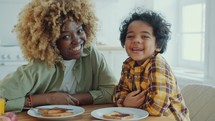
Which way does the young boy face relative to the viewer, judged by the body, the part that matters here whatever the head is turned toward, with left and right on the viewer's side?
facing the viewer and to the left of the viewer
